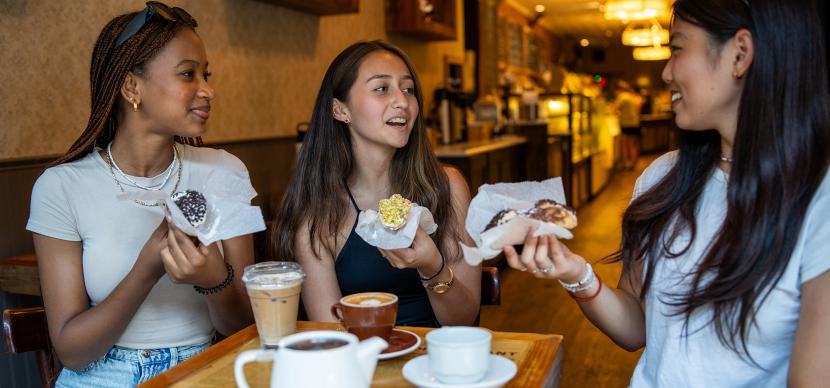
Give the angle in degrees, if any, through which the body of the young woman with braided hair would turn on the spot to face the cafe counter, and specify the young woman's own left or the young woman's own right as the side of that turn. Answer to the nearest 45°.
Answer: approximately 90° to the young woman's own left

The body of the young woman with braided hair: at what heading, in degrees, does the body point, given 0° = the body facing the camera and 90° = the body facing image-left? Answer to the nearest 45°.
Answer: approximately 315°

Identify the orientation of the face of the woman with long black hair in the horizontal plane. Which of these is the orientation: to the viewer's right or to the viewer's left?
to the viewer's left

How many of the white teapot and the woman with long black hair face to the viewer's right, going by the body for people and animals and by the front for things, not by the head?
1

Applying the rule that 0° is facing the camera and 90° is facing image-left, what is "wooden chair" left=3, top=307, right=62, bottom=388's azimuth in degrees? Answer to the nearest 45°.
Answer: approximately 315°

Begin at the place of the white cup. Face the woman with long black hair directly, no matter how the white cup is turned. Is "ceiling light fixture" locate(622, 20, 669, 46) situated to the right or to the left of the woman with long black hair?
left

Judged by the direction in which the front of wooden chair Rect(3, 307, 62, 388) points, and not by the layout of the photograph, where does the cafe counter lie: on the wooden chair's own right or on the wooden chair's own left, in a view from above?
on the wooden chair's own left

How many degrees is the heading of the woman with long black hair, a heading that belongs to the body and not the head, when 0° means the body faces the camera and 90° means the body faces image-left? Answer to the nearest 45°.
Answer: approximately 45°

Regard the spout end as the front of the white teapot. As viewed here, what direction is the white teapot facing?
to the viewer's right

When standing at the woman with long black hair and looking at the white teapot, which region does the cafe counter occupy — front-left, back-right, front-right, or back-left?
back-right
